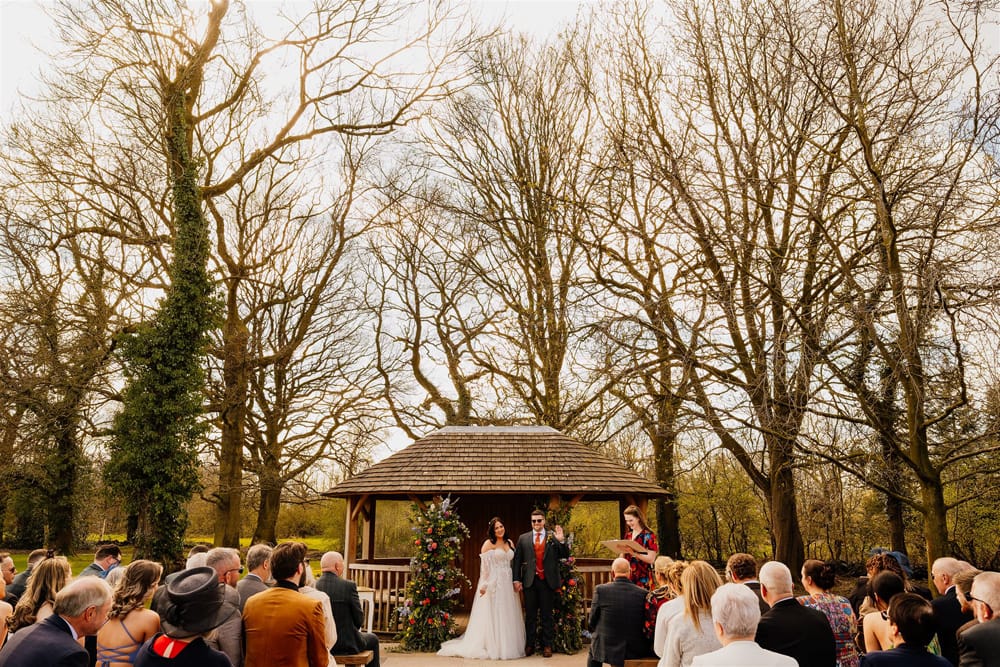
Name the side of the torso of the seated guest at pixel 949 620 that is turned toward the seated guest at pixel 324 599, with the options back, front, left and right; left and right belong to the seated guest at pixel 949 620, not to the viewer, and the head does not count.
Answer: left

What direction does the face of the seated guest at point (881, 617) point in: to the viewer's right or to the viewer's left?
to the viewer's left

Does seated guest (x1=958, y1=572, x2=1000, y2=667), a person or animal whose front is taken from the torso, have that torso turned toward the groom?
yes

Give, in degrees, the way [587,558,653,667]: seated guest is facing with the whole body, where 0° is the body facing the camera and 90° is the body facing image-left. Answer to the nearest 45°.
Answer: approximately 180°

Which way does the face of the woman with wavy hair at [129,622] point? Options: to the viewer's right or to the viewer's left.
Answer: to the viewer's right

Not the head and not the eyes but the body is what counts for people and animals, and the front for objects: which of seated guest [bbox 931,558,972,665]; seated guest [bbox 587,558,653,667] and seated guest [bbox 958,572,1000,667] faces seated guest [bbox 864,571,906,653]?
seated guest [bbox 958,572,1000,667]

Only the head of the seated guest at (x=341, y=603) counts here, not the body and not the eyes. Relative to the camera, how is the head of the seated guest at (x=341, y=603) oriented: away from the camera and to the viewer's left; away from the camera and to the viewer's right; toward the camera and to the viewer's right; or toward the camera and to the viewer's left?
away from the camera and to the viewer's right

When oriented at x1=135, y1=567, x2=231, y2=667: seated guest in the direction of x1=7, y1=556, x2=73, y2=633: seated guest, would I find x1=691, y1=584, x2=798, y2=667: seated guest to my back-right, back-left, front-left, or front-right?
back-right

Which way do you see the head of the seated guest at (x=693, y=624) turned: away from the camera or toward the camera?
away from the camera

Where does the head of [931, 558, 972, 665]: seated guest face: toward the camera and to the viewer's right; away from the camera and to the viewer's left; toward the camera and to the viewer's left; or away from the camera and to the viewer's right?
away from the camera and to the viewer's left

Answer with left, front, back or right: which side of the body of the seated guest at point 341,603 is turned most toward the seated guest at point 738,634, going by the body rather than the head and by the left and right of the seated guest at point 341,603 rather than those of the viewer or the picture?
right

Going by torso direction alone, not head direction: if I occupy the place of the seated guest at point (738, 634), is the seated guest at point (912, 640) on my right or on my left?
on my right
